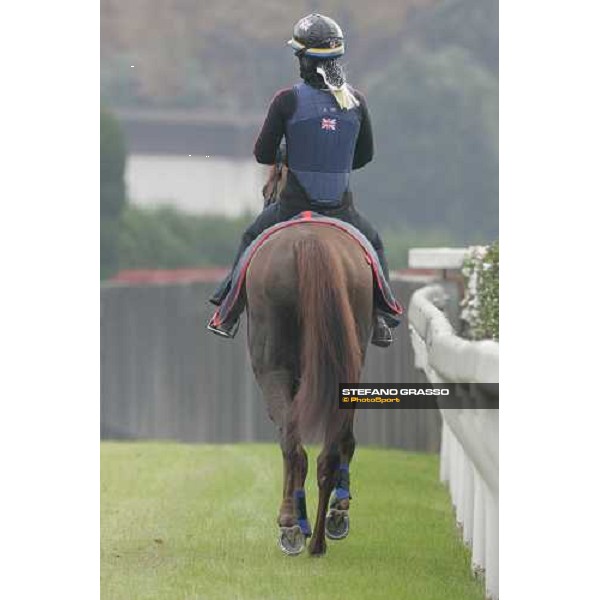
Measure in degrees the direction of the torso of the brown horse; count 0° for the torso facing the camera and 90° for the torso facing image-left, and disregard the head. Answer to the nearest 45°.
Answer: approximately 180°

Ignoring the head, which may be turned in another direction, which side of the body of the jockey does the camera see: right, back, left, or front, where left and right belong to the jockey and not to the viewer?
back

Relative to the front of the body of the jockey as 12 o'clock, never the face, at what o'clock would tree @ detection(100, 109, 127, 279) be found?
The tree is roughly at 12 o'clock from the jockey.
